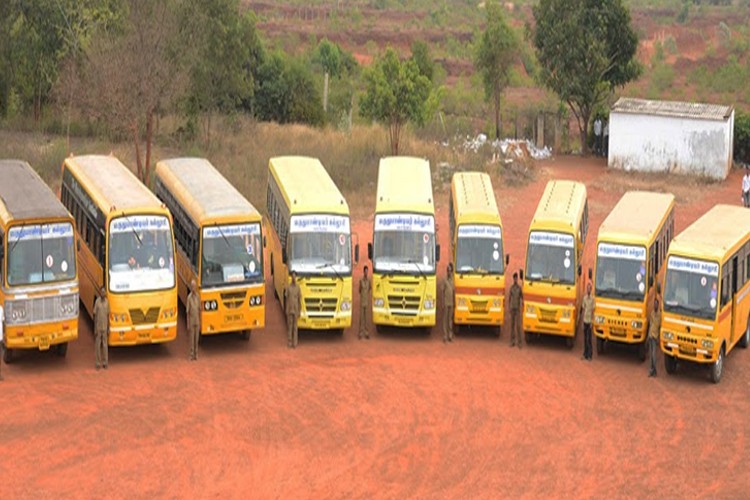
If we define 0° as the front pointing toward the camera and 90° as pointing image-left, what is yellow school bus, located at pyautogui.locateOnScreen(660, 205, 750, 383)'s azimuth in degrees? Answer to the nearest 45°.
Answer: approximately 45°

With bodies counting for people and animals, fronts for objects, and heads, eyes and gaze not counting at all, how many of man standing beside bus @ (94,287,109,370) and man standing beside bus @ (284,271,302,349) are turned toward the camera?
2

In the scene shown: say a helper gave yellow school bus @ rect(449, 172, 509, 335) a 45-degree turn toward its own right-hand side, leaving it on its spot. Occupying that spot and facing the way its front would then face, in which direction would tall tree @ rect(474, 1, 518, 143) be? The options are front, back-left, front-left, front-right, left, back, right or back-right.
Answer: back-right

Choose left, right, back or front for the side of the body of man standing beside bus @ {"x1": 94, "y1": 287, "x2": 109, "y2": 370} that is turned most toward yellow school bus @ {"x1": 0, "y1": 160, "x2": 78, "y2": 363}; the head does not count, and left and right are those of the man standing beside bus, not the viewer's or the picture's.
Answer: right

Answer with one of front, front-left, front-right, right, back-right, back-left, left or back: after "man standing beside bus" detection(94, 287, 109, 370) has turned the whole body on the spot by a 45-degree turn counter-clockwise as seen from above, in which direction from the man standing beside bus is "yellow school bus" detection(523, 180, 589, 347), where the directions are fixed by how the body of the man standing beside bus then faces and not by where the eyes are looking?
front-left

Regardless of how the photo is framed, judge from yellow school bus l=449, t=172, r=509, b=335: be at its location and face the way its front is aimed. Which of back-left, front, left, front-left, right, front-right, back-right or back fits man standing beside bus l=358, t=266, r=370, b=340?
right

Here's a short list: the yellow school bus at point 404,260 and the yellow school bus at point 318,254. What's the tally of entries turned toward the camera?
2

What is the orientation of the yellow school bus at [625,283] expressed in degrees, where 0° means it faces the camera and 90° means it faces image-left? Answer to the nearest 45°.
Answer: approximately 0°

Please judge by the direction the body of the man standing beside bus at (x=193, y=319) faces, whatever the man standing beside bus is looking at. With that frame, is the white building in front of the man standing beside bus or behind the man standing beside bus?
behind

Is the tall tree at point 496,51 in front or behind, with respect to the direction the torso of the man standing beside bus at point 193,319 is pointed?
behind
